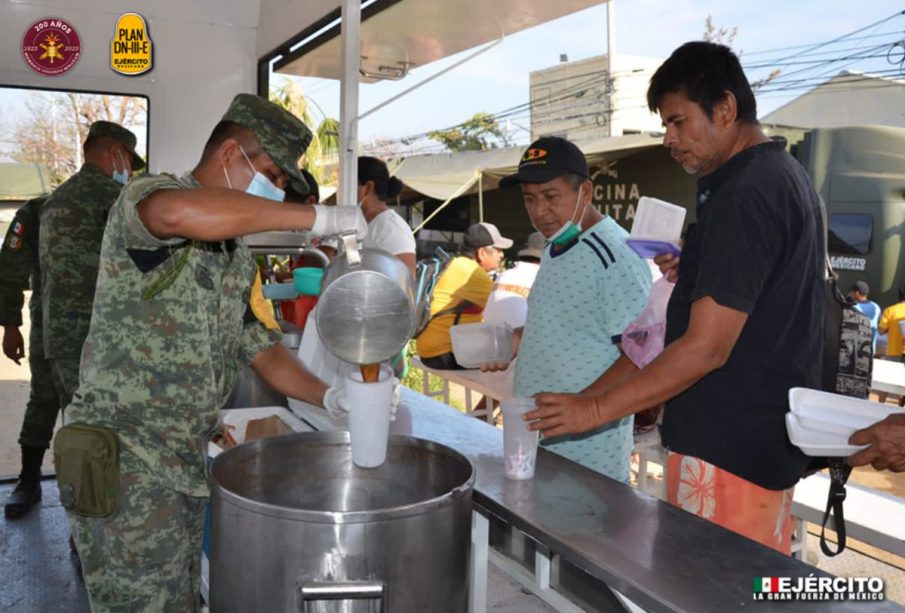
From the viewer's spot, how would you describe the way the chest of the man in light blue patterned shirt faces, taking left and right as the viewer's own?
facing the viewer and to the left of the viewer

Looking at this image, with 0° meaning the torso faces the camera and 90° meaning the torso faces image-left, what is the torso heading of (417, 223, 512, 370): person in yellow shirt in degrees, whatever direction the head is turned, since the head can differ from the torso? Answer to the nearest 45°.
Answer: approximately 270°

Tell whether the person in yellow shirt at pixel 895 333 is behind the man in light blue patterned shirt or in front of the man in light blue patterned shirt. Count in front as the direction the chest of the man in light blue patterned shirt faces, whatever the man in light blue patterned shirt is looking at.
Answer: behind

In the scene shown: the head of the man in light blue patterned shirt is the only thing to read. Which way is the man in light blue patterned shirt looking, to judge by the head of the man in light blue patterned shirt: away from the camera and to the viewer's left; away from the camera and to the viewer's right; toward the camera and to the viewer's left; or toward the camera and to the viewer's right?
toward the camera and to the viewer's left

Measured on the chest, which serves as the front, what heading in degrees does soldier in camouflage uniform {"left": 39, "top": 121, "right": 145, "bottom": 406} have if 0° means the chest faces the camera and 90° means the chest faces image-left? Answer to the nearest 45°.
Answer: approximately 225°

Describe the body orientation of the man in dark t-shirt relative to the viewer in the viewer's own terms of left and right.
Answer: facing to the left of the viewer

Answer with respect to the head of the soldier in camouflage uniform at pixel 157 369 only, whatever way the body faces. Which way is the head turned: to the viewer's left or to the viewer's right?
to the viewer's right

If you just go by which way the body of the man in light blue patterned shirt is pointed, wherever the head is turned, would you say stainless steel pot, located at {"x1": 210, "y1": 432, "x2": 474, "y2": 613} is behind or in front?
in front

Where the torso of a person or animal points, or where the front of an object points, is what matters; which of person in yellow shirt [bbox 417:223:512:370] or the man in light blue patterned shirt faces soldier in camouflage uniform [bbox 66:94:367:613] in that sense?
the man in light blue patterned shirt
